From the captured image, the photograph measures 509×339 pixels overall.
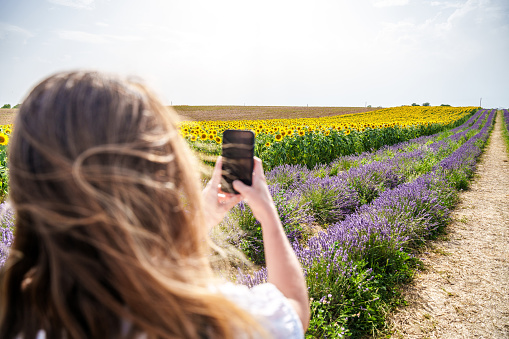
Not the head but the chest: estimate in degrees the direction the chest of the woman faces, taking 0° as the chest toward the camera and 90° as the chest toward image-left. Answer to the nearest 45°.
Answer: approximately 225°

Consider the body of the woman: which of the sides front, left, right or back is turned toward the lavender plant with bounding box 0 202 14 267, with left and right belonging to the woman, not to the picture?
left

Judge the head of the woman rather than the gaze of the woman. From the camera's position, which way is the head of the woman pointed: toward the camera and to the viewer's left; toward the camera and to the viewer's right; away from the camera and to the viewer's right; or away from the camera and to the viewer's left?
away from the camera and to the viewer's right
